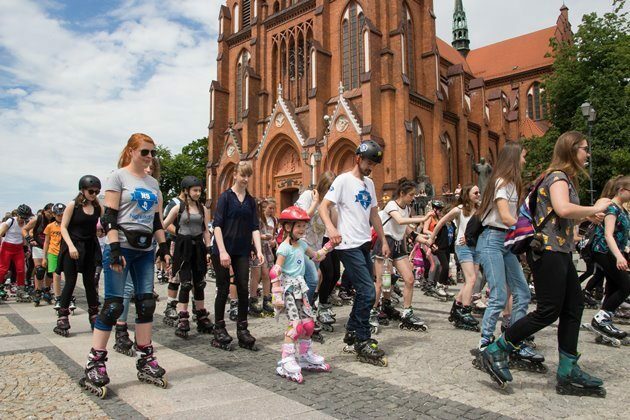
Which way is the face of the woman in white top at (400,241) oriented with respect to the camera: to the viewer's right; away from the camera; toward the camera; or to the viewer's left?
to the viewer's right

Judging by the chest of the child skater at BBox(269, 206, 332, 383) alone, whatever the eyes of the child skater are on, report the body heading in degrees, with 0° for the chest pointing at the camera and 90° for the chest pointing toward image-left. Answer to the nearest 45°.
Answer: approximately 315°

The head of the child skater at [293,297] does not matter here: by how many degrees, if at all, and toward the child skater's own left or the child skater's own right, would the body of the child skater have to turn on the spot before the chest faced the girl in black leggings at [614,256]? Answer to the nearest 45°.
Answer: approximately 45° to the child skater's own left

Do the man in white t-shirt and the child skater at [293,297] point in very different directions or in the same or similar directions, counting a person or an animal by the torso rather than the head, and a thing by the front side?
same or similar directions

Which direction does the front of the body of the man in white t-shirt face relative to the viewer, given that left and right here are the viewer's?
facing the viewer and to the right of the viewer

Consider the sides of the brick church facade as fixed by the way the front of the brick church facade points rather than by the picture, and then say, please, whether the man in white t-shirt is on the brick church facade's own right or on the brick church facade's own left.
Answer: on the brick church facade's own left

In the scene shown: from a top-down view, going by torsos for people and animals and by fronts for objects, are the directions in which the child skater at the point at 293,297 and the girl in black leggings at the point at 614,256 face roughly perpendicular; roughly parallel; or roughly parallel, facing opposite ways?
roughly parallel

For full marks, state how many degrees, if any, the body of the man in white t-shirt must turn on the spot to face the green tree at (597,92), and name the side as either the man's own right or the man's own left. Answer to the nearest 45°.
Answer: approximately 90° to the man's own left

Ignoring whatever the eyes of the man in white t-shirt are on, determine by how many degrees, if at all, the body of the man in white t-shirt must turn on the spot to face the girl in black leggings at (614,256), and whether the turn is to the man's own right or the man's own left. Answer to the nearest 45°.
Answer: approximately 45° to the man's own left

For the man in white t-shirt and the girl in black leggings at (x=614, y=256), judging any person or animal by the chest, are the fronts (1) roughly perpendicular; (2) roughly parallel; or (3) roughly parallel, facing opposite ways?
roughly parallel

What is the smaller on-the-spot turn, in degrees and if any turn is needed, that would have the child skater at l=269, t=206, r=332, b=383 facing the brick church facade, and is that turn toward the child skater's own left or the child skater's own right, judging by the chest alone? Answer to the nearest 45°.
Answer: approximately 135° to the child skater's own left
